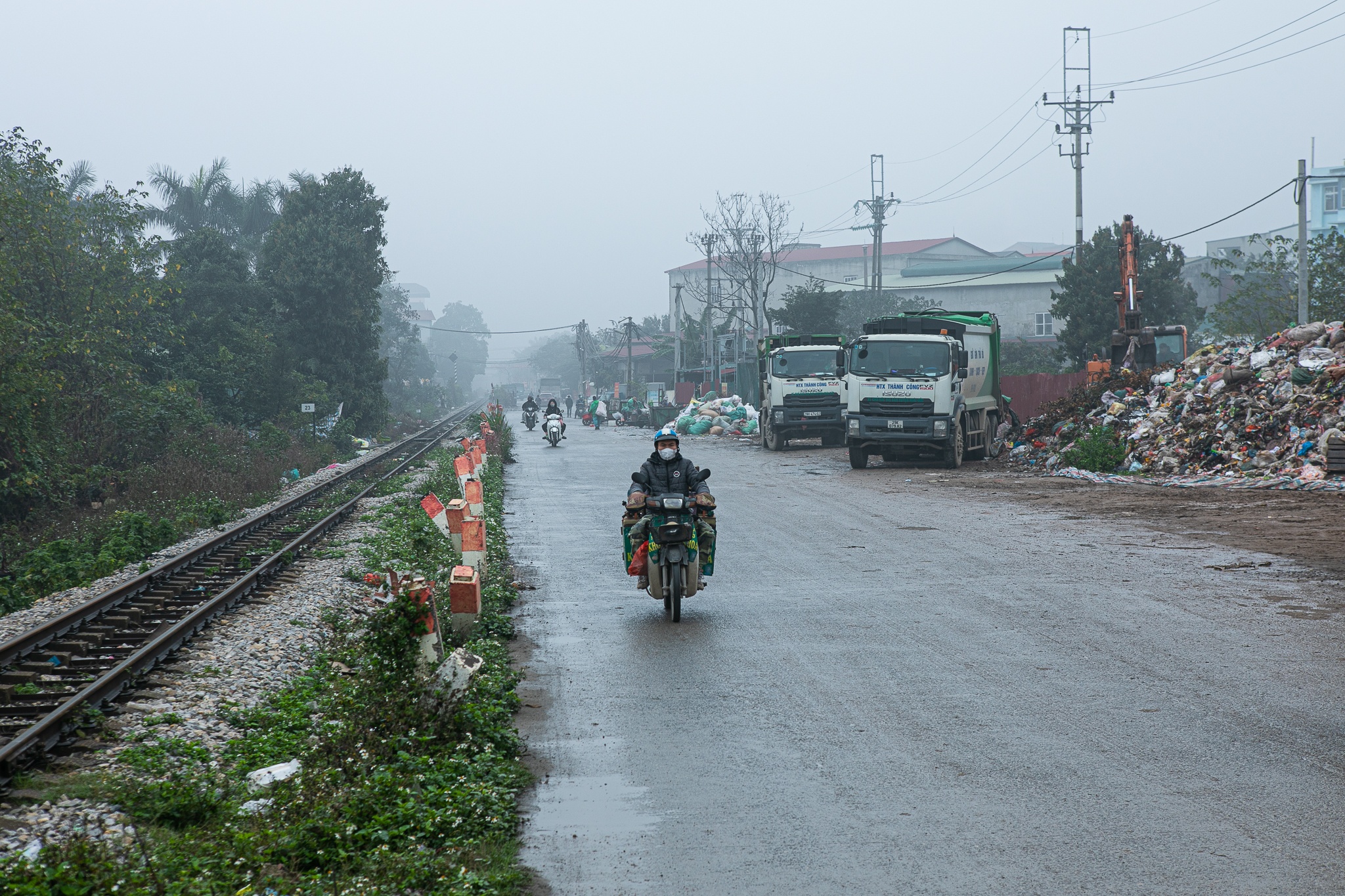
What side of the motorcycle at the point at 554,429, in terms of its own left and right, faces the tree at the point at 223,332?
right

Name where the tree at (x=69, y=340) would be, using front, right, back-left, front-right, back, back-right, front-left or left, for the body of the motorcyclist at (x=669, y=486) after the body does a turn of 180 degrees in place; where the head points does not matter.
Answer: front-left

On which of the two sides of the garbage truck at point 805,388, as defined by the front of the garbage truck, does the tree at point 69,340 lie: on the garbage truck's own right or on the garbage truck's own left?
on the garbage truck's own right

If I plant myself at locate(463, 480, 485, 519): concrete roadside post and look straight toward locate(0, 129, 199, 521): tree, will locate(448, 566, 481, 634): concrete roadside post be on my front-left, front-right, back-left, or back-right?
back-left

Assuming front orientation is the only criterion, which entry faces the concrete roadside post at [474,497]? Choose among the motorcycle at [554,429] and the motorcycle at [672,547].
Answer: the motorcycle at [554,429]

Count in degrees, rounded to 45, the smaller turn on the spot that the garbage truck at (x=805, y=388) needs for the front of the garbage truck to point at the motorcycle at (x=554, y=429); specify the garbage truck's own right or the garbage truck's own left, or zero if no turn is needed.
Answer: approximately 135° to the garbage truck's own right
